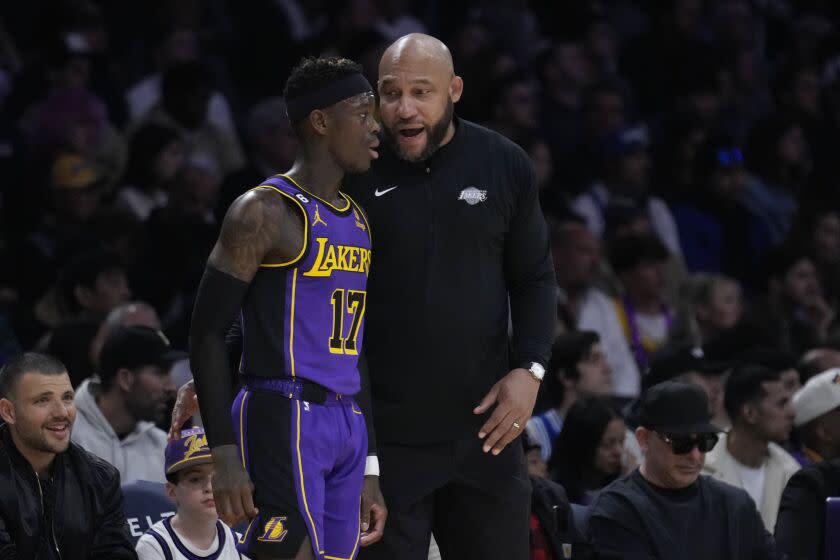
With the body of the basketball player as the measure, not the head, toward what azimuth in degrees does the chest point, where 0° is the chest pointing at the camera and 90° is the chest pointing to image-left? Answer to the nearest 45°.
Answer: approximately 315°

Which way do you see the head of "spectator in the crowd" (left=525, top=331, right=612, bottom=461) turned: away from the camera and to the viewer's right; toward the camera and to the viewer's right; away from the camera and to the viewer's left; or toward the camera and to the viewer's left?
toward the camera and to the viewer's right

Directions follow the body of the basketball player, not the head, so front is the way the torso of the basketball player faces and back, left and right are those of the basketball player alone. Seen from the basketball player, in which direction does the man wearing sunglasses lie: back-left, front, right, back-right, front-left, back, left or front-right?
left

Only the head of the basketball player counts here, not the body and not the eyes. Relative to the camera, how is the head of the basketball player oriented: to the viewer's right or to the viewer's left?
to the viewer's right

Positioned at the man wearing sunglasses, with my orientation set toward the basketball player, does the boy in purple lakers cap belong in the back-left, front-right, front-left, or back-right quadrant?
front-right

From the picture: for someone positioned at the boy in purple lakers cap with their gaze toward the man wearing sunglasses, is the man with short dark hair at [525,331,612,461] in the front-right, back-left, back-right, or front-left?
front-left

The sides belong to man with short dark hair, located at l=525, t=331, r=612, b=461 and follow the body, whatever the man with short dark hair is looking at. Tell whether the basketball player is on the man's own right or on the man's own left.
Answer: on the man's own right

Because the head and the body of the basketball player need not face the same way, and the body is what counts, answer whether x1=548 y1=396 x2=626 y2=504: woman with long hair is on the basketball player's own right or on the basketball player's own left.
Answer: on the basketball player's own left

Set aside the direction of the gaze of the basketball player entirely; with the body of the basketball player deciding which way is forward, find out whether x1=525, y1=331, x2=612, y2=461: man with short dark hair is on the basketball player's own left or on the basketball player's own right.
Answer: on the basketball player's own left

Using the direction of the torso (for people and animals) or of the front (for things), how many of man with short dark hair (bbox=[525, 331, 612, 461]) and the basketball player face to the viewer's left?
0

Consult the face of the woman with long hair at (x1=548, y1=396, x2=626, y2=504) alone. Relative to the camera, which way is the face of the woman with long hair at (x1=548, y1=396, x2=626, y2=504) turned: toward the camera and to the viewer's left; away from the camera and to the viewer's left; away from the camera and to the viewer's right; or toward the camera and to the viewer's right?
toward the camera and to the viewer's right
